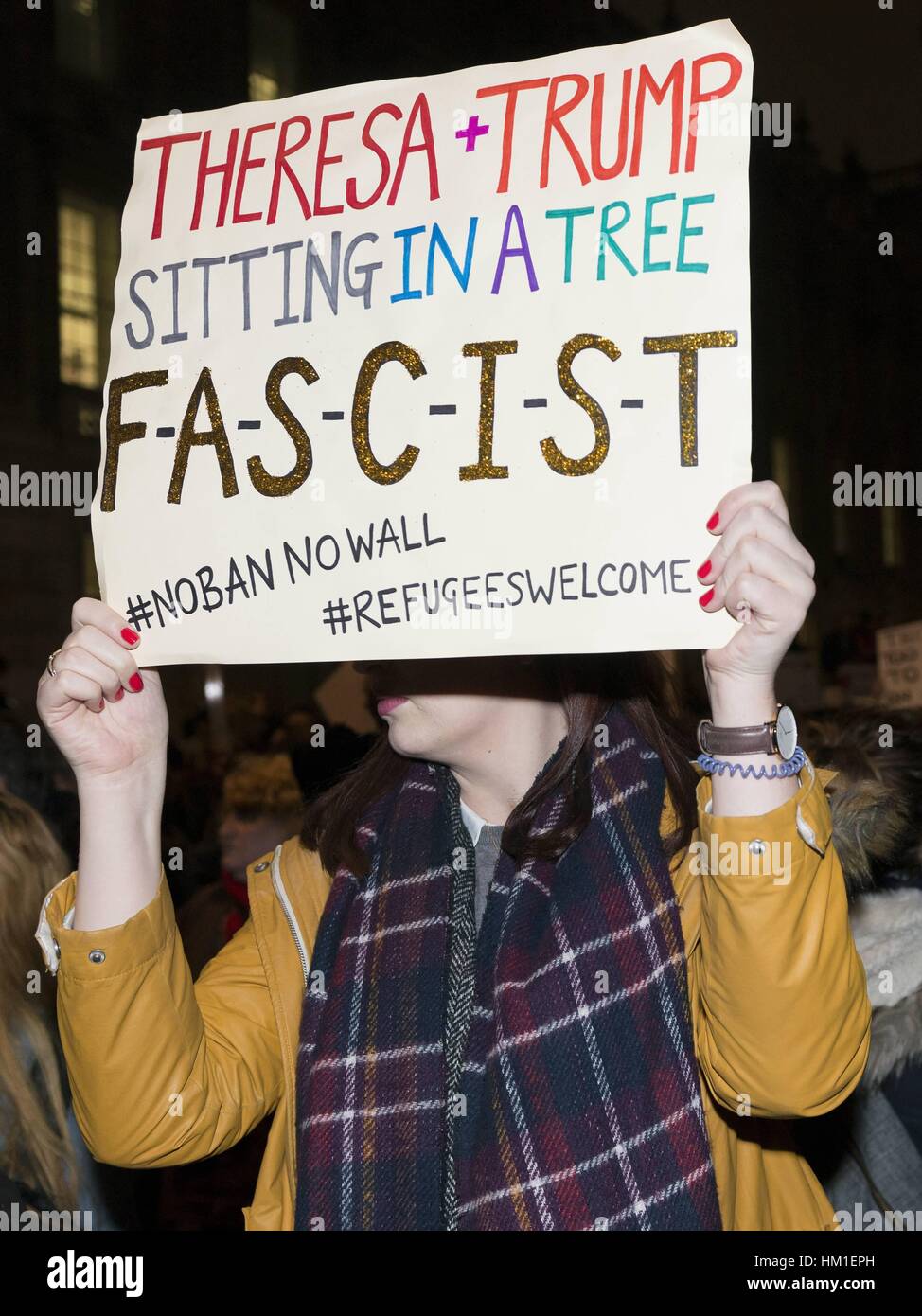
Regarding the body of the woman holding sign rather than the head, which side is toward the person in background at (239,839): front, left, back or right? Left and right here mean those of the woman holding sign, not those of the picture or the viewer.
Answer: back

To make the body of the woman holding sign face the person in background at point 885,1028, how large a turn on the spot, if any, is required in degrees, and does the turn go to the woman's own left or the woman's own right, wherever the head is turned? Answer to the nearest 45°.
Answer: approximately 135° to the woman's own left

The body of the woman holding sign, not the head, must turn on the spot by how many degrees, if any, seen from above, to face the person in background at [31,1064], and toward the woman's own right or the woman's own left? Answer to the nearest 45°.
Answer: approximately 135° to the woman's own right
